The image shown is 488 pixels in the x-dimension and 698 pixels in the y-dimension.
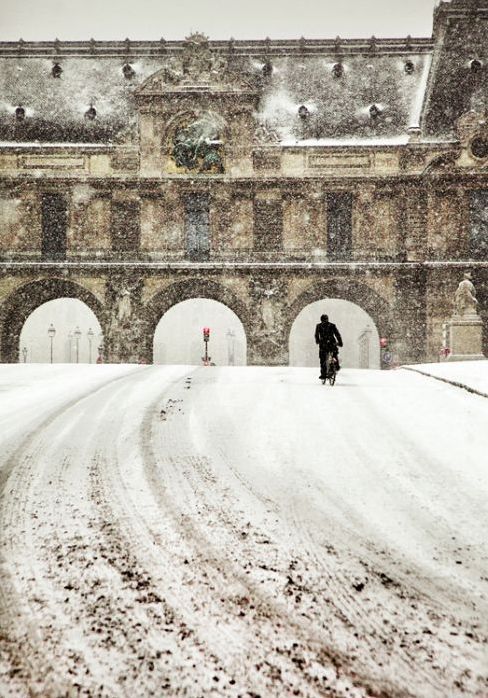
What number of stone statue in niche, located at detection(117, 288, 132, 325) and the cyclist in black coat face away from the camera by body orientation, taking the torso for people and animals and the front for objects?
1

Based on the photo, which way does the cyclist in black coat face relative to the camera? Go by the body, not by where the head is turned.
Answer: away from the camera

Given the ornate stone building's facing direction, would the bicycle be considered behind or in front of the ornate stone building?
in front

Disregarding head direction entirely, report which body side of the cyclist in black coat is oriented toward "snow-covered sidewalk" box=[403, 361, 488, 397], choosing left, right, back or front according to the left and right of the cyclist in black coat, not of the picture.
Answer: right

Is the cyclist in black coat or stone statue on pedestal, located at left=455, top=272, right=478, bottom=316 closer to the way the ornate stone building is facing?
the cyclist in black coat

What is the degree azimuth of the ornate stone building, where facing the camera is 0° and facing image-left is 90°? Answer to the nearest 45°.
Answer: approximately 0°

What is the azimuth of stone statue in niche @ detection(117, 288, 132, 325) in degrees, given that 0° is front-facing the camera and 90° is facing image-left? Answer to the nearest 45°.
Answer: approximately 0°

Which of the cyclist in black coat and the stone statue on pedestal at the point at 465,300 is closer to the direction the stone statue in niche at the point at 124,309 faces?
the cyclist in black coat

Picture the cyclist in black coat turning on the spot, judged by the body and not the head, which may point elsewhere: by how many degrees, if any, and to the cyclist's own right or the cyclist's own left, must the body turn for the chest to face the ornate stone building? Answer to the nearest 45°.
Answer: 0° — they already face it

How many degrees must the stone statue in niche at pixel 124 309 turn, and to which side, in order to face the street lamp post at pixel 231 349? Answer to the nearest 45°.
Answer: approximately 135° to its left

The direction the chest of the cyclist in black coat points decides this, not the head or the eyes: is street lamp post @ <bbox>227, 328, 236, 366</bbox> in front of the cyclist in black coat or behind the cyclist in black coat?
in front
